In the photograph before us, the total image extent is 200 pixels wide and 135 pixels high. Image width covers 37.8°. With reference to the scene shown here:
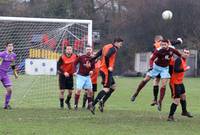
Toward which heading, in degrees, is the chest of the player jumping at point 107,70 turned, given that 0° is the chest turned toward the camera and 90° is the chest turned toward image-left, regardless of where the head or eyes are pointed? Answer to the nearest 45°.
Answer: approximately 270°

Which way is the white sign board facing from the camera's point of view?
toward the camera

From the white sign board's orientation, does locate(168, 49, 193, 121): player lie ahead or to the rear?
ahead

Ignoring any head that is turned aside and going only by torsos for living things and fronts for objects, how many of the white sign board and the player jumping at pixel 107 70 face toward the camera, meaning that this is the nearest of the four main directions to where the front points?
1

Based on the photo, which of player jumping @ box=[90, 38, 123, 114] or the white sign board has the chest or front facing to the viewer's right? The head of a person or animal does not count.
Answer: the player jumping

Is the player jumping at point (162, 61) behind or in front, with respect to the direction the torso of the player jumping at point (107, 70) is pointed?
in front

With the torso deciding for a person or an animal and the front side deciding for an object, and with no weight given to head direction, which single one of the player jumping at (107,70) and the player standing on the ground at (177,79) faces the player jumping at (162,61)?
the player jumping at (107,70)

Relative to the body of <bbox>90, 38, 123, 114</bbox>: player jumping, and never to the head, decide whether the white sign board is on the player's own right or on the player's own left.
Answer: on the player's own left
